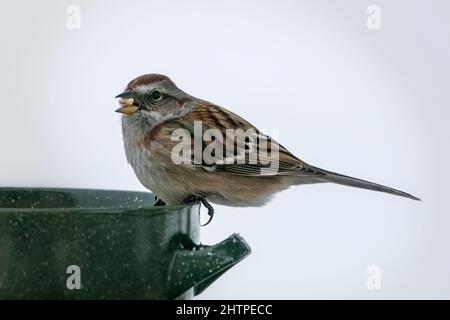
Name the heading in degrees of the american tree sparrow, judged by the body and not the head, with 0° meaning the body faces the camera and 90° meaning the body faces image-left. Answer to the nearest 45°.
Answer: approximately 90°
